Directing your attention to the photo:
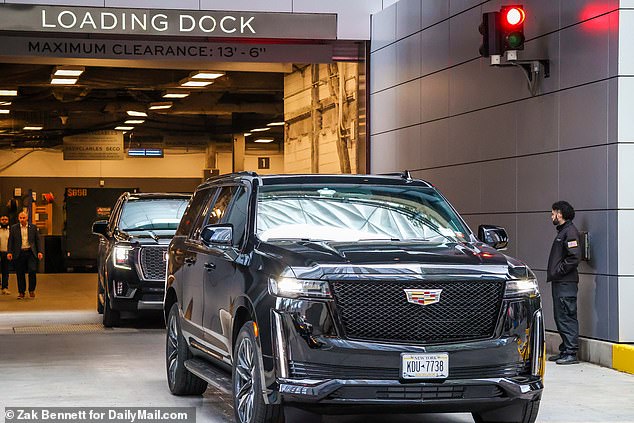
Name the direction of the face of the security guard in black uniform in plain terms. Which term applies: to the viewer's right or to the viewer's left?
to the viewer's left

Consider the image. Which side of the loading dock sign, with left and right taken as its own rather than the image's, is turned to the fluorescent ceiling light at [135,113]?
back

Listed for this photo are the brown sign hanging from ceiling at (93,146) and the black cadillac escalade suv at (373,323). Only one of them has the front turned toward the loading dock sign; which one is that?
the brown sign hanging from ceiling

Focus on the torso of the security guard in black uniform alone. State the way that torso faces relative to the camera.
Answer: to the viewer's left

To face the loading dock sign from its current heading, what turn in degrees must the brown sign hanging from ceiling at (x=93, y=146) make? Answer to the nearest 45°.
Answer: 0° — it already faces it
